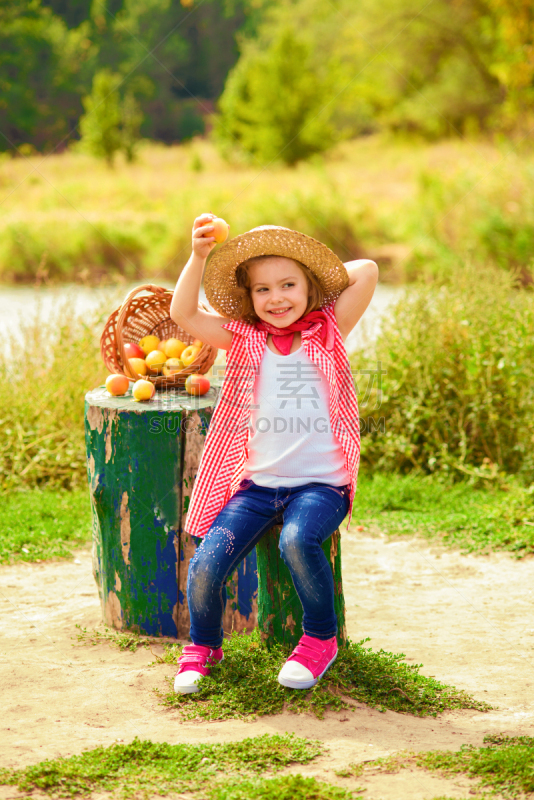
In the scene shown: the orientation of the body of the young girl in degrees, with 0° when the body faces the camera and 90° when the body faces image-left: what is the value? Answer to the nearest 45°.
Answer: approximately 0°

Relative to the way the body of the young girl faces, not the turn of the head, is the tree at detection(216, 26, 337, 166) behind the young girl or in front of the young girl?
behind

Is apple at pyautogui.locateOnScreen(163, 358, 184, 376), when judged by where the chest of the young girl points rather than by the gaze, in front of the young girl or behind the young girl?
behind

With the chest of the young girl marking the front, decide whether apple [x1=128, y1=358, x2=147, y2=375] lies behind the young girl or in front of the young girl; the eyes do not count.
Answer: behind

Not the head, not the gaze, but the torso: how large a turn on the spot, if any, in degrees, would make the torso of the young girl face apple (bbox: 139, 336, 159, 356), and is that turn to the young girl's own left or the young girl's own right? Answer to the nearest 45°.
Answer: approximately 135° to the young girl's own right

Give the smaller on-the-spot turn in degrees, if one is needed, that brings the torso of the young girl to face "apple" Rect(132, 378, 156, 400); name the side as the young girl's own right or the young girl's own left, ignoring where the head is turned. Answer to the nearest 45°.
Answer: approximately 135° to the young girl's own right

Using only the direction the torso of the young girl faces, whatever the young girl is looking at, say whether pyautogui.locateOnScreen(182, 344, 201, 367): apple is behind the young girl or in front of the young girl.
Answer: behind

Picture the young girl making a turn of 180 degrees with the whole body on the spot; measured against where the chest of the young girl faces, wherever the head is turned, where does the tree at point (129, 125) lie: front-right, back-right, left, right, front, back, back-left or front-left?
front
